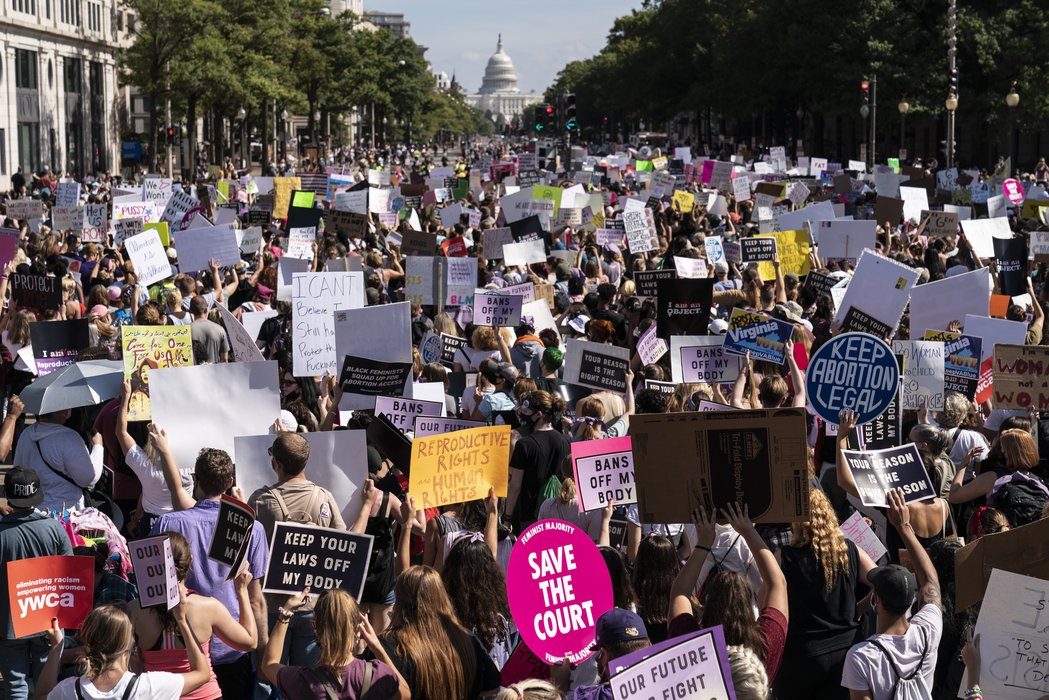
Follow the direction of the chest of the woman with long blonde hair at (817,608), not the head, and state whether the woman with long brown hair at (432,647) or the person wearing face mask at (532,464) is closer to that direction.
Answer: the person wearing face mask

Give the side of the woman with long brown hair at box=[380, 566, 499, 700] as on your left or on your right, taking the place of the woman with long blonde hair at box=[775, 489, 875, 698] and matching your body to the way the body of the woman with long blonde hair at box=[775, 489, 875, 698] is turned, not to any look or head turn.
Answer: on your left

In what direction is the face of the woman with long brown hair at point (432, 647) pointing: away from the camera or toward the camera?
away from the camera

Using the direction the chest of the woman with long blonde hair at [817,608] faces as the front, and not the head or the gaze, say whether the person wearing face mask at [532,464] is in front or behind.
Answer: in front

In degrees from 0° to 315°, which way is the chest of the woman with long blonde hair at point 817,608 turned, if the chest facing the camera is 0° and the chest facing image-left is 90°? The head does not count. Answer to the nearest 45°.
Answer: approximately 180°

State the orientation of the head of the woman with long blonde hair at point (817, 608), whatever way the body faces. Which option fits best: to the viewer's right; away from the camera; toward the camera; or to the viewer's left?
away from the camera
